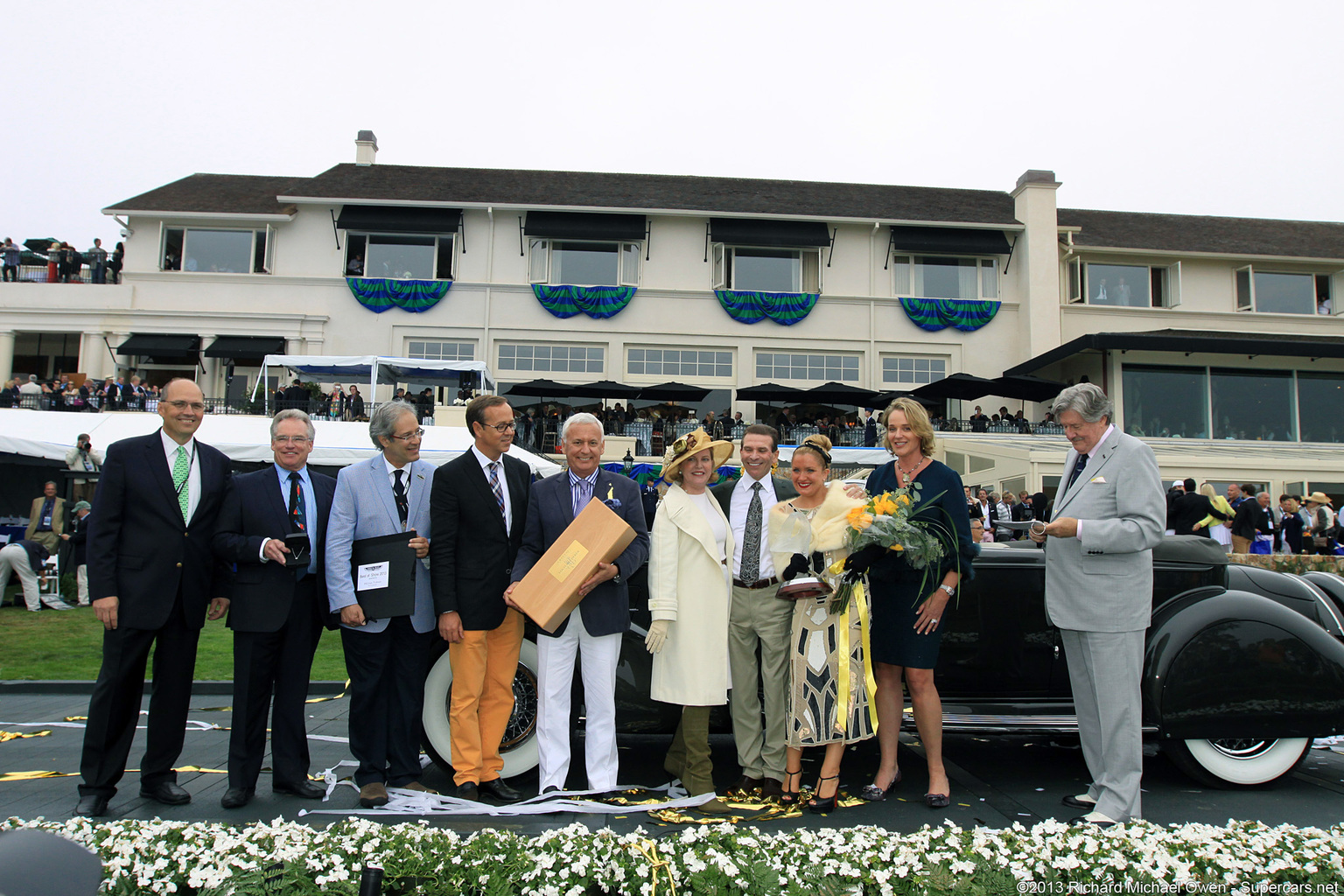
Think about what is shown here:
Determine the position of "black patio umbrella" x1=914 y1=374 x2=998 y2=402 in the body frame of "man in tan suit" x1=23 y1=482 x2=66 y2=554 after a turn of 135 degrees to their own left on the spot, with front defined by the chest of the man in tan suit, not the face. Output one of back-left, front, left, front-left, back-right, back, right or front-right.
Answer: front-right

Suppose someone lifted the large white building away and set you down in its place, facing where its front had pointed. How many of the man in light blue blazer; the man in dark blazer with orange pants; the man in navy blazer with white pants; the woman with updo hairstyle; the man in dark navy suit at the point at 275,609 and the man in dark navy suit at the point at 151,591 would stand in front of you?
6

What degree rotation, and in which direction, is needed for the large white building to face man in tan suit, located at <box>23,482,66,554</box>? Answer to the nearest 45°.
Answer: approximately 45° to its right

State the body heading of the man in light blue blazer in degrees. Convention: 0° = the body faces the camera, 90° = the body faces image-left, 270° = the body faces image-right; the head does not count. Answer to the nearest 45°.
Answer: approximately 315°

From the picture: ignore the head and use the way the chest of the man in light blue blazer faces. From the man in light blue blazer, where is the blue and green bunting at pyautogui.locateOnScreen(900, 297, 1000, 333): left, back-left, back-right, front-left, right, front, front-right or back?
left

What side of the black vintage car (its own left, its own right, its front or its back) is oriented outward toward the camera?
left

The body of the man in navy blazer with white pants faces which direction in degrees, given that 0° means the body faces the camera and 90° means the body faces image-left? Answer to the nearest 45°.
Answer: approximately 0°

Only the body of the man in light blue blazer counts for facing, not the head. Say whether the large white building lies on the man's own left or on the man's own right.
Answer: on the man's own left

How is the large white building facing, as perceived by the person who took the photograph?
facing the viewer

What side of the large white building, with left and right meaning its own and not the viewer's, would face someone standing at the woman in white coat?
front

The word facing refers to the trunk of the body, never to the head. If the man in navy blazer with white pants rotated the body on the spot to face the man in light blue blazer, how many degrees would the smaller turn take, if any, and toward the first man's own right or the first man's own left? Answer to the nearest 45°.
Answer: approximately 90° to the first man's own right

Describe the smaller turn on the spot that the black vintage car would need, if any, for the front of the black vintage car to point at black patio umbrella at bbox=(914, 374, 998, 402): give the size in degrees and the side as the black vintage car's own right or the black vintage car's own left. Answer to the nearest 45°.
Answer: approximately 90° to the black vintage car's own right

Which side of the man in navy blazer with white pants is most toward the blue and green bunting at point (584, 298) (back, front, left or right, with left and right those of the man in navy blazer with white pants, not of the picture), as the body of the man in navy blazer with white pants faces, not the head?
back

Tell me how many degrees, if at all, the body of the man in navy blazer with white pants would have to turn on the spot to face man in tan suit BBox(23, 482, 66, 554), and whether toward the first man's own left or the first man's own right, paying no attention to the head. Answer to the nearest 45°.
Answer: approximately 135° to the first man's own right
